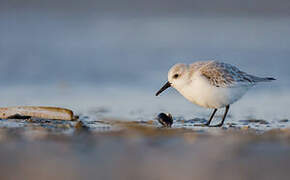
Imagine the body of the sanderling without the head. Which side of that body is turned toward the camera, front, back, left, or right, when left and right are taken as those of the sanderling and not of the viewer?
left

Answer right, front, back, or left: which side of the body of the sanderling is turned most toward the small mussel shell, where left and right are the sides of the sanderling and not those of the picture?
front

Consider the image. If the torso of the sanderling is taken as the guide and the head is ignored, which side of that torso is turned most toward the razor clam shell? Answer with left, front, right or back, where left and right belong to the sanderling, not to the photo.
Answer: front
